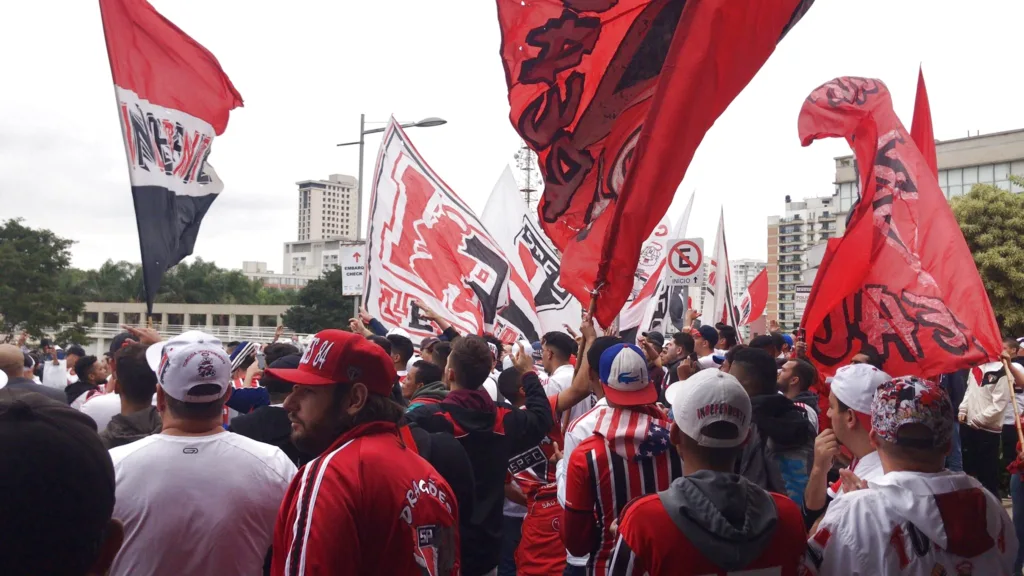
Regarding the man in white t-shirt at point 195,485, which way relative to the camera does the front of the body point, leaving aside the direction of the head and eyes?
away from the camera

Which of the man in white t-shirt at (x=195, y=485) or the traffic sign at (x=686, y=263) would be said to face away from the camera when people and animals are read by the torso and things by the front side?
the man in white t-shirt

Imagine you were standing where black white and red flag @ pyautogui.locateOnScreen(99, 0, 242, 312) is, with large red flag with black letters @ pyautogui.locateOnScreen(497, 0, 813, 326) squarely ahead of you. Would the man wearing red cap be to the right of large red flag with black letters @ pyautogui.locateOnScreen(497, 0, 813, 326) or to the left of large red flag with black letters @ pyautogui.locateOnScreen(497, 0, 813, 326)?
right

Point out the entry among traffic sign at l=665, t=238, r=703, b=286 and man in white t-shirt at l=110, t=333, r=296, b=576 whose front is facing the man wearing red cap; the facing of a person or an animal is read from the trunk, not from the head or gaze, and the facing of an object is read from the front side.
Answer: the traffic sign

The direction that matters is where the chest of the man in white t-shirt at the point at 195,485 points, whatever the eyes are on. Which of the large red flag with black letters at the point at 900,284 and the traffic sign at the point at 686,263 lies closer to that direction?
the traffic sign

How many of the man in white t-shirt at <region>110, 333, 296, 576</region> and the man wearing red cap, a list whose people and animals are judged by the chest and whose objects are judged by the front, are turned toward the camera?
0

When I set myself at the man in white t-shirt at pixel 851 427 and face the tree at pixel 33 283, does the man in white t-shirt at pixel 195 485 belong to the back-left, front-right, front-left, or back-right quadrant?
front-left

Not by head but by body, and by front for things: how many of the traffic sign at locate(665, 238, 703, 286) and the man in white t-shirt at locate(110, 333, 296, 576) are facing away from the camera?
1

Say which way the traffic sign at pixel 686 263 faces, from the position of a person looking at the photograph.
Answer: facing the viewer

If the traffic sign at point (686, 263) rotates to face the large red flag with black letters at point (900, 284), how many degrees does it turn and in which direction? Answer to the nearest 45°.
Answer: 0° — it already faces it

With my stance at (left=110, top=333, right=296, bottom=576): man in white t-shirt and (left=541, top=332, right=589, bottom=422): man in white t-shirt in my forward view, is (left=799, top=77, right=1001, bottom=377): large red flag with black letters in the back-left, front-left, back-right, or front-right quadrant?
front-right
